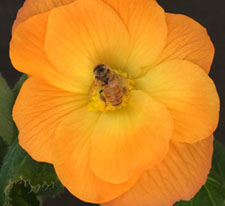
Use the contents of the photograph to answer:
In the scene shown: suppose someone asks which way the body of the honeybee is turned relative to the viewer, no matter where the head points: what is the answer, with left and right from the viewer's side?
facing away from the viewer and to the left of the viewer
